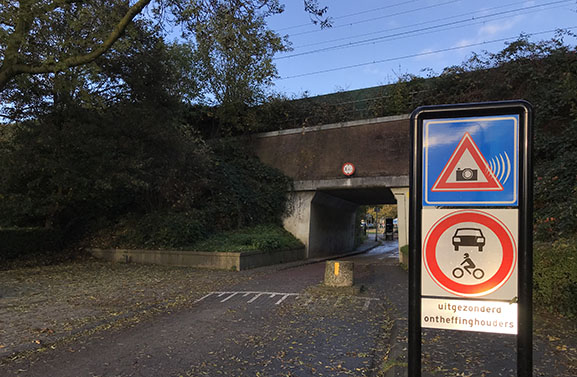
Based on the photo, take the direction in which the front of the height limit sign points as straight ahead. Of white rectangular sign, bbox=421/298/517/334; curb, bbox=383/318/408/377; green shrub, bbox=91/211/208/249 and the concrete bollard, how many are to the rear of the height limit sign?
0

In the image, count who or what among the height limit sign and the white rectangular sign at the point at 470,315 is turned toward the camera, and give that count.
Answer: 2

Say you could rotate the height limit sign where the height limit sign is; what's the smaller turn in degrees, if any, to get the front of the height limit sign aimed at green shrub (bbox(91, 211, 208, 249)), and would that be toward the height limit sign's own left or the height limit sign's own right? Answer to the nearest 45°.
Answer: approximately 45° to the height limit sign's own right

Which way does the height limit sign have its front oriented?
toward the camera

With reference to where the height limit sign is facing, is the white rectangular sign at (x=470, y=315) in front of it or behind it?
in front

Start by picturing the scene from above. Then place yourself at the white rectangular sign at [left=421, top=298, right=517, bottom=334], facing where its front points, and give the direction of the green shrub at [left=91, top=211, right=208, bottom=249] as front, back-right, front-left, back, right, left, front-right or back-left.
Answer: back-right

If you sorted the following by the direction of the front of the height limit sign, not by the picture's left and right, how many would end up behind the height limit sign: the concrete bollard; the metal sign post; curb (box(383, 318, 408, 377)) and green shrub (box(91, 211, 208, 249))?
0

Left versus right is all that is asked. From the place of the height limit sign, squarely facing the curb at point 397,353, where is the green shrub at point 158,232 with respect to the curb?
right

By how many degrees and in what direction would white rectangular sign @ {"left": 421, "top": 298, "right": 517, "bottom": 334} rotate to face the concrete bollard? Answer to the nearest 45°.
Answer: approximately 180°

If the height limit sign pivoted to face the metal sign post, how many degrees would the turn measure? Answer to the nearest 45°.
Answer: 0° — it already faces it

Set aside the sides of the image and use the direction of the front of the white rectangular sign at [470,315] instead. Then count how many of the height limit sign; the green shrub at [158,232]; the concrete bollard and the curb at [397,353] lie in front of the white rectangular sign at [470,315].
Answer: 0

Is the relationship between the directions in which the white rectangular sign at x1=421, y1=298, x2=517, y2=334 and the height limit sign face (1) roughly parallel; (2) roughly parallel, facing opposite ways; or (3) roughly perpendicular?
roughly parallel

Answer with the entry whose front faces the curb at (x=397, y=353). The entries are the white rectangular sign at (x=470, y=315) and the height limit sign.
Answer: the height limit sign

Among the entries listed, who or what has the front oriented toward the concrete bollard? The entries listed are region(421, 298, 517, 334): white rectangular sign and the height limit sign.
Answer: the height limit sign

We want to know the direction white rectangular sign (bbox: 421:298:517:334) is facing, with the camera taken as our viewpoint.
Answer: facing the viewer

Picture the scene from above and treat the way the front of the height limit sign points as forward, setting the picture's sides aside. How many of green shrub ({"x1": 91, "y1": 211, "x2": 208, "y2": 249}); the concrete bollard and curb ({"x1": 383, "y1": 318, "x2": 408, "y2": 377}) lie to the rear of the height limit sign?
0
